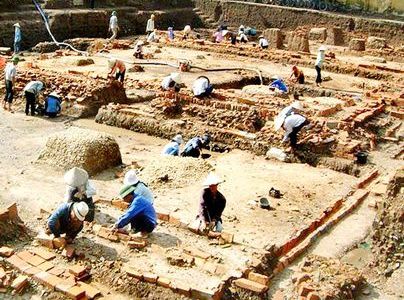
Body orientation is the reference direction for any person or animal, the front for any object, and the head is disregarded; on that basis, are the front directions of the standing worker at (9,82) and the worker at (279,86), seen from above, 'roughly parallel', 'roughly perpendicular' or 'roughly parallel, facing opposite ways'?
roughly parallel, facing opposite ways

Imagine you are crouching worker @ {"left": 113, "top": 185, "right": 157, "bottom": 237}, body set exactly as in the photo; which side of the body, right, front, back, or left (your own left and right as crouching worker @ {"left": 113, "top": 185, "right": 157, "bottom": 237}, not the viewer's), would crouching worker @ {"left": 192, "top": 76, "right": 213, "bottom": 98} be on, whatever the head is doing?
right

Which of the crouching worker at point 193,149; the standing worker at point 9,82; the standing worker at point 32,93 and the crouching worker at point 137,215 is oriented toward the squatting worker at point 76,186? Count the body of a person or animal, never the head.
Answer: the crouching worker at point 137,215

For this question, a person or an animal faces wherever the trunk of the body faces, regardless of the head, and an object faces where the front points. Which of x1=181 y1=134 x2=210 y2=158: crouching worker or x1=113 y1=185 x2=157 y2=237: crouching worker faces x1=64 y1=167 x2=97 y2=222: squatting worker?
x1=113 y1=185 x2=157 y2=237: crouching worker

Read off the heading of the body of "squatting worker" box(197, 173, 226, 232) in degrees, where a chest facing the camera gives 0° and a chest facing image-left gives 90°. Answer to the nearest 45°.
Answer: approximately 0°

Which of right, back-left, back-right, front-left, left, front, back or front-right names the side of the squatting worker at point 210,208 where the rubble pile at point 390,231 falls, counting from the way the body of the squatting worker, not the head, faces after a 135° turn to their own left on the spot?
front-right

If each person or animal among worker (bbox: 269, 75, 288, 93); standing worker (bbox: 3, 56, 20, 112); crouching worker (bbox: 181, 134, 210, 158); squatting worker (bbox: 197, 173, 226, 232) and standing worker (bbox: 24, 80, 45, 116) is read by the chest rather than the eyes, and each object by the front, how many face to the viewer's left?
1

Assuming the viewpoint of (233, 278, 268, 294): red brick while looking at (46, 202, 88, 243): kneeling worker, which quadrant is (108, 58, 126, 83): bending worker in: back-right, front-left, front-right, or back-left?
front-right

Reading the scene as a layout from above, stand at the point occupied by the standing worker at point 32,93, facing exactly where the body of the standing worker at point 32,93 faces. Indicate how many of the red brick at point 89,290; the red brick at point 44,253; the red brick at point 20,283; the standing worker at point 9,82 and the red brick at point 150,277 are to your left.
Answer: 1

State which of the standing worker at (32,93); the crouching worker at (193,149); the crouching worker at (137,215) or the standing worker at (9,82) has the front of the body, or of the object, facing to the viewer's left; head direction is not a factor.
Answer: the crouching worker at (137,215)

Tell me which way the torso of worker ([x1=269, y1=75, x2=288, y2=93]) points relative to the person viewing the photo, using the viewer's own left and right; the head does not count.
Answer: facing to the left of the viewer
